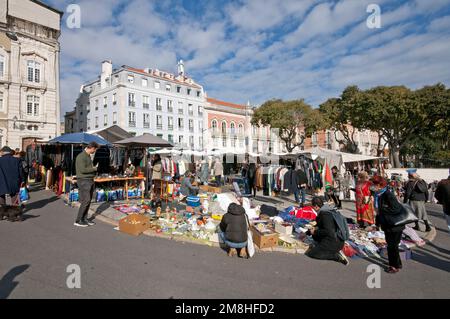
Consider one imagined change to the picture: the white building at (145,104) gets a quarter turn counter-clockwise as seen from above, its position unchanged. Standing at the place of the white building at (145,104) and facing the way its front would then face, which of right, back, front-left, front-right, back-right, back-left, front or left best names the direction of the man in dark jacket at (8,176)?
back-right

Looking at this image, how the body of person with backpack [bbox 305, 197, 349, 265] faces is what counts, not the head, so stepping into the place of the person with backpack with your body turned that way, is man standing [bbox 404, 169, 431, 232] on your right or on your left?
on your right

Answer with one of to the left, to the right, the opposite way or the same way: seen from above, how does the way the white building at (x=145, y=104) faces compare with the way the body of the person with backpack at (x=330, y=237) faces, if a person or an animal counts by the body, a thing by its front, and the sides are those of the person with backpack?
the opposite way

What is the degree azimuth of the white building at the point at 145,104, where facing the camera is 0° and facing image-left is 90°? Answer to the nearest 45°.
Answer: approximately 315°

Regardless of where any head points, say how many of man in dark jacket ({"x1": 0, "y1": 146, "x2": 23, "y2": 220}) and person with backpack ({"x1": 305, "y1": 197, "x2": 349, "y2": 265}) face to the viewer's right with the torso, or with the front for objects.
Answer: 0

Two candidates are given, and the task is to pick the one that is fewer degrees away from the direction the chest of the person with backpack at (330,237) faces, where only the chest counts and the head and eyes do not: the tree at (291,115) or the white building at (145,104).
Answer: the white building

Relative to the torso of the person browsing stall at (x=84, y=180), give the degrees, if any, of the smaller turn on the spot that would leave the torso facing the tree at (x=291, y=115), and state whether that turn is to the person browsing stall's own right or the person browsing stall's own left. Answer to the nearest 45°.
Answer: approximately 45° to the person browsing stall's own left

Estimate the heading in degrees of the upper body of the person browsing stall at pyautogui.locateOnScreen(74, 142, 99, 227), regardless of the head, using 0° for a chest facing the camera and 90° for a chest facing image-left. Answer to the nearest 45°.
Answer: approximately 270°

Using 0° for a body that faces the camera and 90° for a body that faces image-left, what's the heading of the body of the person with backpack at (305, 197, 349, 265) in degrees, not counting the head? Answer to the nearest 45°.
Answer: approximately 90°

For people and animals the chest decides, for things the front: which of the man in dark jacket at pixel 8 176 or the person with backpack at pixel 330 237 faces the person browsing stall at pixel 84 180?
the person with backpack
